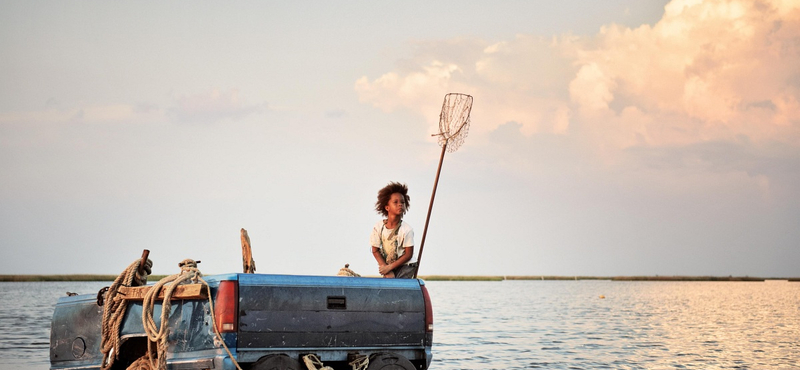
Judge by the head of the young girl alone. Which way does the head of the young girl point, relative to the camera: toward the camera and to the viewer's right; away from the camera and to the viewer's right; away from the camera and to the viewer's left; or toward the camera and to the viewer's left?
toward the camera and to the viewer's right

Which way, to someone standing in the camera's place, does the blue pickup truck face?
facing away from the viewer and to the left of the viewer
